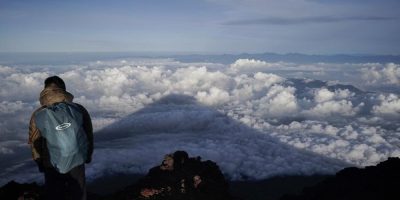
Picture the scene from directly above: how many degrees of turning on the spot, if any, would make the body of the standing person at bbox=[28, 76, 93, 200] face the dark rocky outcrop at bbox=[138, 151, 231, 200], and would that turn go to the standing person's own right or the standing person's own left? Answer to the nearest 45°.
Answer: approximately 45° to the standing person's own right

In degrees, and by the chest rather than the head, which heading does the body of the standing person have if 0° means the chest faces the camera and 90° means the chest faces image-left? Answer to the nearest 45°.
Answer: approximately 180°
